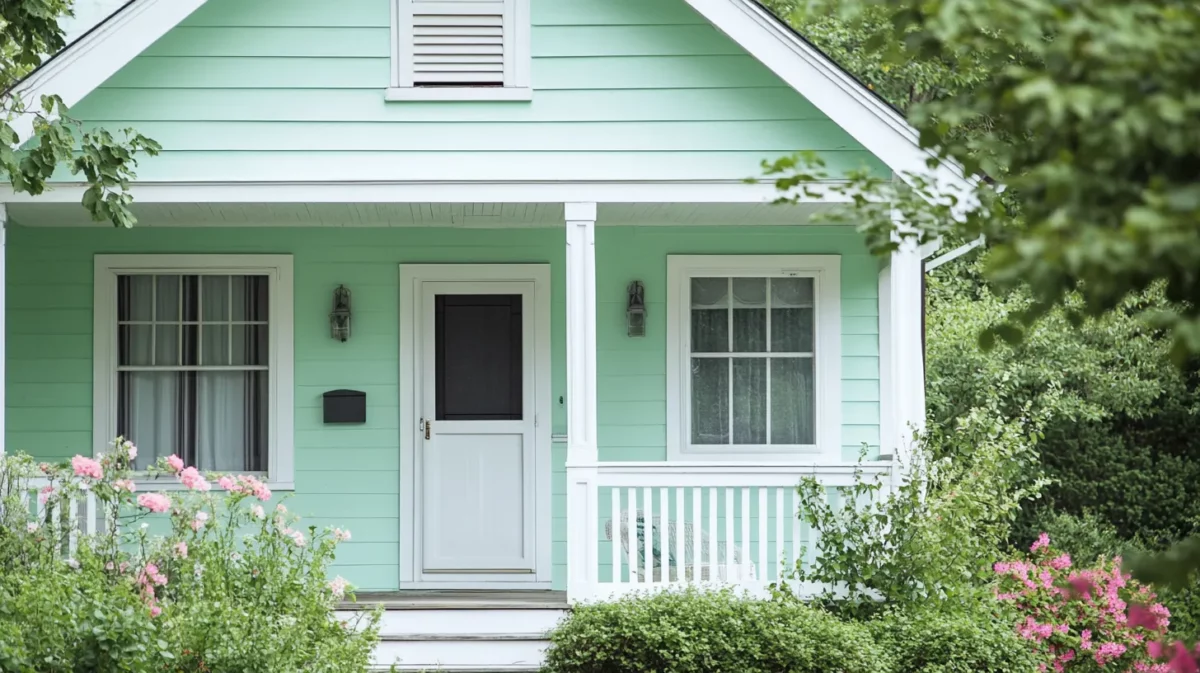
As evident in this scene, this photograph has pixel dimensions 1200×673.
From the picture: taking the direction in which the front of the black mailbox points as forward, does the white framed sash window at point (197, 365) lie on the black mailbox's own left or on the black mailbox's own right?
on the black mailbox's own right

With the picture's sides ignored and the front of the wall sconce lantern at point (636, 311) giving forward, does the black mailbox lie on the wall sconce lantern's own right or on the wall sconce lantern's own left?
on the wall sconce lantern's own right

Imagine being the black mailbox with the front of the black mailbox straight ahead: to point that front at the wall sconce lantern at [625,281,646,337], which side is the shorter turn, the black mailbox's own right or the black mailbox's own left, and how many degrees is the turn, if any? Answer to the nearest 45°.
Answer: approximately 90° to the black mailbox's own left

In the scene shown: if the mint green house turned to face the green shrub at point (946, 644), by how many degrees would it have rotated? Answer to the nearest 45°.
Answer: approximately 45° to its left

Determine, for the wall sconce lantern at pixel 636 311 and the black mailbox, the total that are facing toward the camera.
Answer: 2

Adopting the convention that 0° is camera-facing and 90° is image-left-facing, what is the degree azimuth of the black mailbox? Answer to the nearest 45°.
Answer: approximately 0°

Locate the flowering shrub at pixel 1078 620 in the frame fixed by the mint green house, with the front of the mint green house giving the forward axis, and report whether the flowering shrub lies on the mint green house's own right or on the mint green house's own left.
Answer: on the mint green house's own left

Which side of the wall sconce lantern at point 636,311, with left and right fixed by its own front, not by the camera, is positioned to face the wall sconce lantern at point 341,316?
right

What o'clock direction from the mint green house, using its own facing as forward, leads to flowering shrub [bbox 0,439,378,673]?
The flowering shrub is roughly at 1 o'clock from the mint green house.

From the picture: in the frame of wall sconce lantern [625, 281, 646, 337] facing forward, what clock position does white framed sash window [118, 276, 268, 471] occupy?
The white framed sash window is roughly at 3 o'clock from the wall sconce lantern.

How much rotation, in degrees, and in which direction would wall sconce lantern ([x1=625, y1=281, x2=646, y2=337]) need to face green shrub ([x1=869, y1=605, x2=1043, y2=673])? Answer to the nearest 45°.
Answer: approximately 45° to its left
